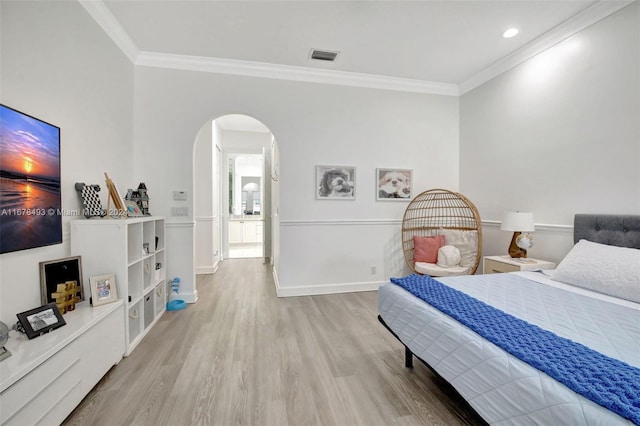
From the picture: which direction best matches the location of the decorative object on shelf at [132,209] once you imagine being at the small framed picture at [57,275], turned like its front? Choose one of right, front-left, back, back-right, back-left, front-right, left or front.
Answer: left

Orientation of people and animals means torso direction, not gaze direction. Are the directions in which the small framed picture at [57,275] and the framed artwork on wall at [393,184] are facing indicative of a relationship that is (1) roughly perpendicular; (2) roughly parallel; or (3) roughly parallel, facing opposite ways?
roughly perpendicular

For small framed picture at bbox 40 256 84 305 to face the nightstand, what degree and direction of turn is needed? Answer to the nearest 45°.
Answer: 0° — it already faces it

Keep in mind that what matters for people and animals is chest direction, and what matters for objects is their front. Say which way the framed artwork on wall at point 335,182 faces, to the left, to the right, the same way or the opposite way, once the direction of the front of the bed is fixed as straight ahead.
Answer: to the left

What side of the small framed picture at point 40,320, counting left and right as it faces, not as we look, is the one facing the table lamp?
front

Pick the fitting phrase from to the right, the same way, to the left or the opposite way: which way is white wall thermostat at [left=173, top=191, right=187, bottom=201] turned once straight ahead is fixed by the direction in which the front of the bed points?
to the left

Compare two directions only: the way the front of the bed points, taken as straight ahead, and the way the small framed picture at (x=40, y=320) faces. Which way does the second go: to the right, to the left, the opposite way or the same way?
the opposite way

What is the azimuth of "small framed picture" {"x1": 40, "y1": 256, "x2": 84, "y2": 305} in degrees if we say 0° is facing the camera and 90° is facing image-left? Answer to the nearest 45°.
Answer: approximately 315°

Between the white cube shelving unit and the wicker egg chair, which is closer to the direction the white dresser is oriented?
the wicker egg chair

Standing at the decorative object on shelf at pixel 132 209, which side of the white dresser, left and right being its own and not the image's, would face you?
left
